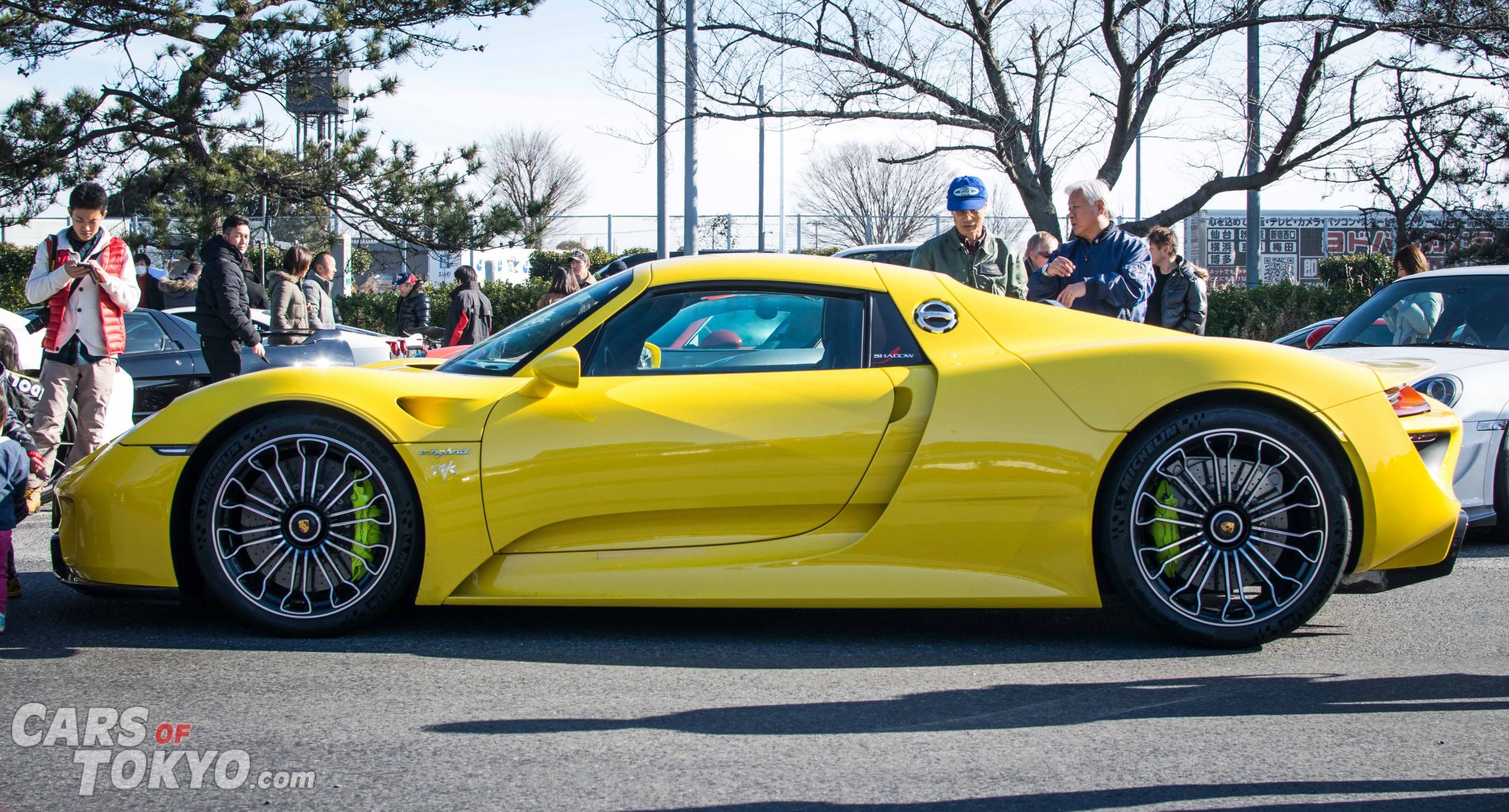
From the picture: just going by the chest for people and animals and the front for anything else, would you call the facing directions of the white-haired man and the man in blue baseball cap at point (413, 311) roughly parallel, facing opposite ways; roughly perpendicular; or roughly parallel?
roughly parallel

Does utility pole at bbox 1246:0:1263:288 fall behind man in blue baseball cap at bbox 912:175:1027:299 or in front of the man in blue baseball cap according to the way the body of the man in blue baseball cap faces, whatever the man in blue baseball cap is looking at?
behind

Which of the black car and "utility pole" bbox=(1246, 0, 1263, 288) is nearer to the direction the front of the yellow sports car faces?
the black car

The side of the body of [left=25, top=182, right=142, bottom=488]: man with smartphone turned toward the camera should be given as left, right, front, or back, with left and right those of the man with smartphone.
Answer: front

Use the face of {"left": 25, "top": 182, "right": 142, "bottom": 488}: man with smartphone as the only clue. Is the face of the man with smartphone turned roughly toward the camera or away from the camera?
toward the camera

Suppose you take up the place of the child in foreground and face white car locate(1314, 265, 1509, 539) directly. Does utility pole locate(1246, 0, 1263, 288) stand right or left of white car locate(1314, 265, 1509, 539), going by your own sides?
left

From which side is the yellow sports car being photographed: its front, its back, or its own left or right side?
left

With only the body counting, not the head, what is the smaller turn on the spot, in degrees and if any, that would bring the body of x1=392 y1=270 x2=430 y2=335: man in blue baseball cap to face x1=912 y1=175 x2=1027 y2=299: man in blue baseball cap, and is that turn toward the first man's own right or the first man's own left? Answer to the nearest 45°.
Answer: approximately 90° to the first man's own left

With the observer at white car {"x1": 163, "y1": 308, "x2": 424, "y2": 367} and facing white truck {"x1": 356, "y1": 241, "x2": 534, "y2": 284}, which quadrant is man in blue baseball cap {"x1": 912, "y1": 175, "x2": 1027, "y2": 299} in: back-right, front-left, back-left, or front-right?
back-right

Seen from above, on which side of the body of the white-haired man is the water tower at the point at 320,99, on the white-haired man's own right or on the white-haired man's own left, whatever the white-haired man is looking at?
on the white-haired man's own right

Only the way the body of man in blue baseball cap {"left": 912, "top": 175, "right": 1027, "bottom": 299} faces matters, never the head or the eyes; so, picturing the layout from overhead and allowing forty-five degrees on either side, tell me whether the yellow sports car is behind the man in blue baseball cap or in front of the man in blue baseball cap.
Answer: in front

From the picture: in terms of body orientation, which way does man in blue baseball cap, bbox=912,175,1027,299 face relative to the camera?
toward the camera

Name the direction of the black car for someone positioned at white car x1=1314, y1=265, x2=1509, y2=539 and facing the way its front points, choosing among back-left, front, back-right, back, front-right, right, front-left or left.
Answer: front-right
